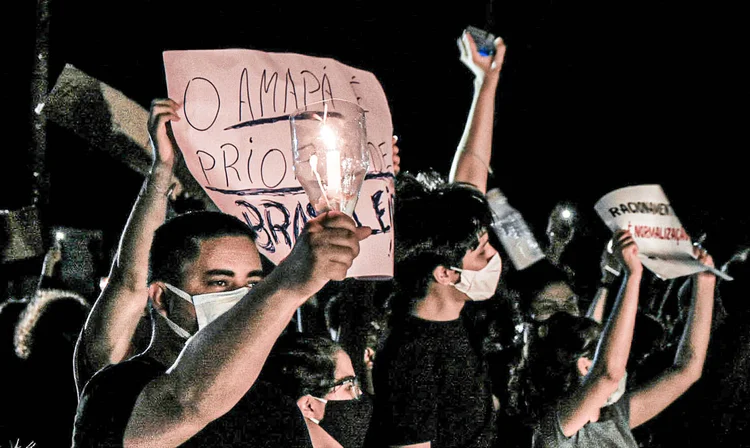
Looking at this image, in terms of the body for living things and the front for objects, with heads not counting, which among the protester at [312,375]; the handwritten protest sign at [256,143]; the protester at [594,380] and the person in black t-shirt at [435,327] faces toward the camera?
the handwritten protest sign

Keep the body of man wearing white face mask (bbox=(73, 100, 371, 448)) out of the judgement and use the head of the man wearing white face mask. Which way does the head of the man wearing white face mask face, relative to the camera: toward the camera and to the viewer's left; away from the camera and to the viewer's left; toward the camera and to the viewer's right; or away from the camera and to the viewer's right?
toward the camera and to the viewer's right

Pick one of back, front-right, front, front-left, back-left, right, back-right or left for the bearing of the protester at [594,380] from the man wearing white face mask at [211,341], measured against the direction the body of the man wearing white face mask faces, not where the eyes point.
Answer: left
